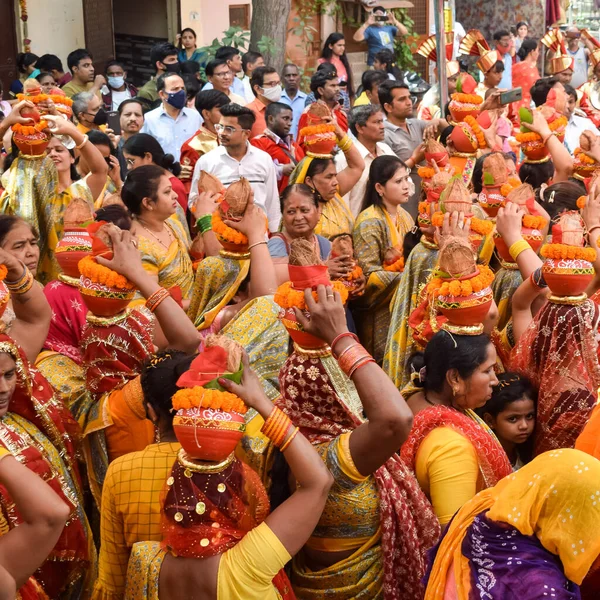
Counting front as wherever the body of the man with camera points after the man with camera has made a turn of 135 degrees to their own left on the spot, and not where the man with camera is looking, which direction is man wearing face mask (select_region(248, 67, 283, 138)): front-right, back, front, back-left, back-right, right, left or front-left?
back-right

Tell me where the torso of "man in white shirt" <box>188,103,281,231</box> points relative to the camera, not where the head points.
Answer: toward the camera

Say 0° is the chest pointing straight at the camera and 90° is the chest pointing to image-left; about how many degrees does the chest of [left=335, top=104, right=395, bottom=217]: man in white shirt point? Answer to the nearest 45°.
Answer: approximately 315°

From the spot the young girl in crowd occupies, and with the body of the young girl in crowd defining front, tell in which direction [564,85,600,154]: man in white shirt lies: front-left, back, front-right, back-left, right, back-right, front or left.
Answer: back-left

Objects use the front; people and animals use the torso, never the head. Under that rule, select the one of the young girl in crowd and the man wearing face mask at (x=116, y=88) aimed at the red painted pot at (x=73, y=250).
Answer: the man wearing face mask

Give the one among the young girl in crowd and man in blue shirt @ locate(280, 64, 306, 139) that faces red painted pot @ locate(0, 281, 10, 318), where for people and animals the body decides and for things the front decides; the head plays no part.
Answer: the man in blue shirt

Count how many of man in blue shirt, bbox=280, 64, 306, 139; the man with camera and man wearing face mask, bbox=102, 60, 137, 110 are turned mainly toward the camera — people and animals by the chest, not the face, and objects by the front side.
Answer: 3

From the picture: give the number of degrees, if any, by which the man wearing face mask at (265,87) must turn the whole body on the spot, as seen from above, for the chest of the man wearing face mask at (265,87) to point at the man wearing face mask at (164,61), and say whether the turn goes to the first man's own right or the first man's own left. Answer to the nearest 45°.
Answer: approximately 180°
